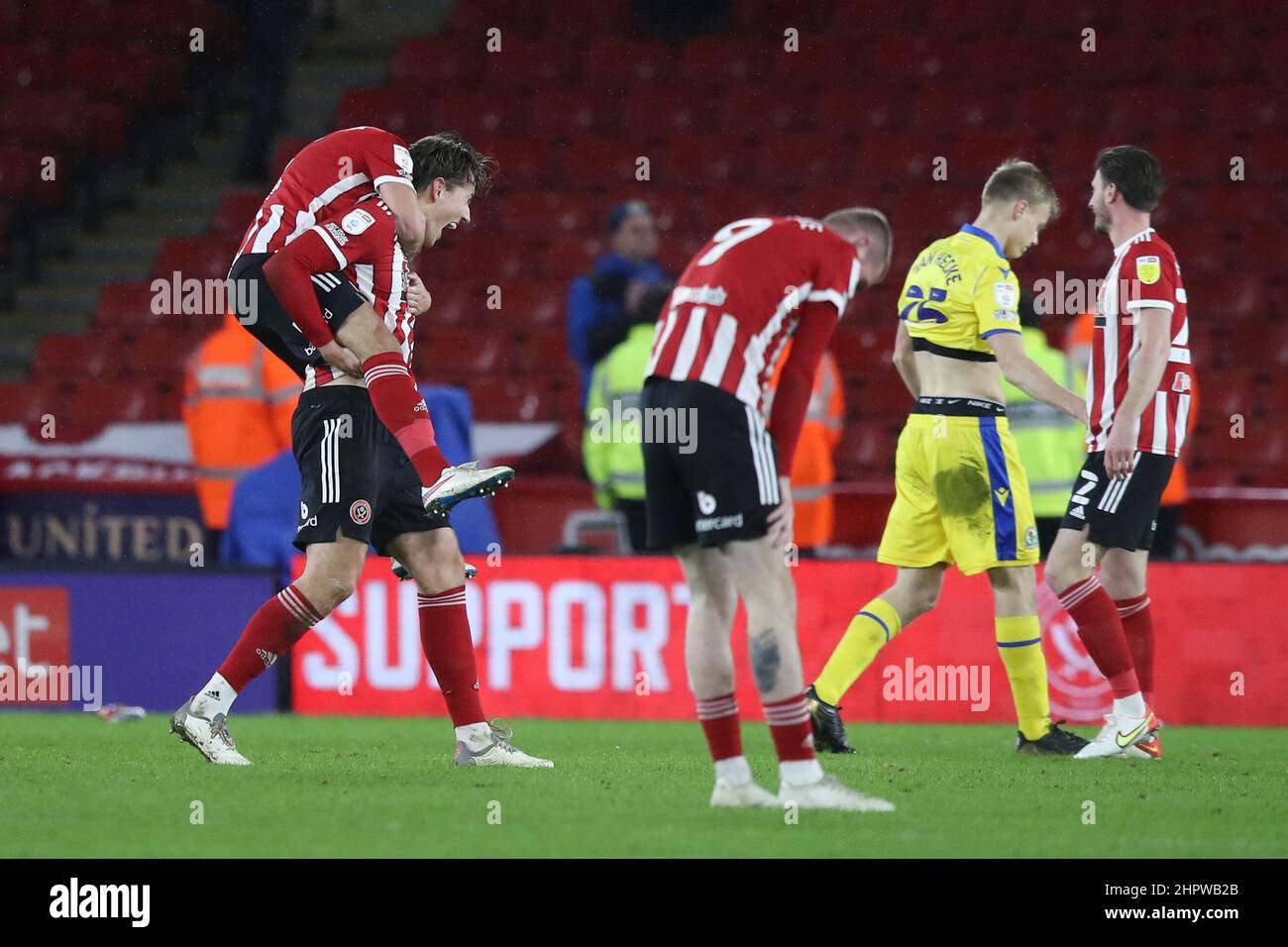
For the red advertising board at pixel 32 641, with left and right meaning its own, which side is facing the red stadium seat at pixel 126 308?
back

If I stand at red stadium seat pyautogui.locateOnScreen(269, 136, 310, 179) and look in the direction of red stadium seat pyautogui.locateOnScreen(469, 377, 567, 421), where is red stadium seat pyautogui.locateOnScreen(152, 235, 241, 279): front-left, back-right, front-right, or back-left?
front-right

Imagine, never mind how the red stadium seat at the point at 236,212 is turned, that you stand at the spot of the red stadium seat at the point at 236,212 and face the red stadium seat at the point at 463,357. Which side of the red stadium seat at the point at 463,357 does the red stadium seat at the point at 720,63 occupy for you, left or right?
left

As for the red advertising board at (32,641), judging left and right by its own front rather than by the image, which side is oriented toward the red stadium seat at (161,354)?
back

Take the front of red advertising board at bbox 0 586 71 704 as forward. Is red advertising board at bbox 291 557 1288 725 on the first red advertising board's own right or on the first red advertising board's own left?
on the first red advertising board's own left

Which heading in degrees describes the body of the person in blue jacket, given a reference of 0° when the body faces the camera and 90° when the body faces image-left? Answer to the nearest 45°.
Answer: approximately 315°

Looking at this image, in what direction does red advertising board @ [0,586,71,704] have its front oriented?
toward the camera

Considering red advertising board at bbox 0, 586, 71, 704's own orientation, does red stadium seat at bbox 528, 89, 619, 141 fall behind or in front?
behind

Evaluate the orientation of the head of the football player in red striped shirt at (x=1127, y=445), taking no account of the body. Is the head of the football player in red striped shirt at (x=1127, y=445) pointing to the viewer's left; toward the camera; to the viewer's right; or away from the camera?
to the viewer's left

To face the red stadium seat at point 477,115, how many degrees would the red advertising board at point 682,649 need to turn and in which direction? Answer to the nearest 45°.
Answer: approximately 180°

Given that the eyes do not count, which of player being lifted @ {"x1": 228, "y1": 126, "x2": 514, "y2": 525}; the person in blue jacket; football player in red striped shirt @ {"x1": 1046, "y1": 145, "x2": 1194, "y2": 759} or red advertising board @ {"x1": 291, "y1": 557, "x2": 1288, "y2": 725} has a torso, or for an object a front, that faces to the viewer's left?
the football player in red striped shirt
